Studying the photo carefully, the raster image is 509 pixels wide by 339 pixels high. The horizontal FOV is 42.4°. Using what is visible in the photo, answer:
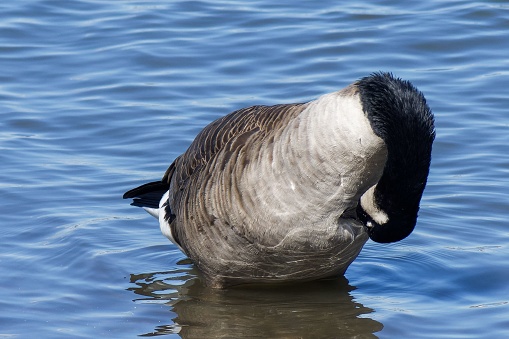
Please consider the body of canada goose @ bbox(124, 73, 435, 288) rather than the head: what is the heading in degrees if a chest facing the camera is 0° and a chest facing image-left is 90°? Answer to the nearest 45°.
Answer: approximately 315°
